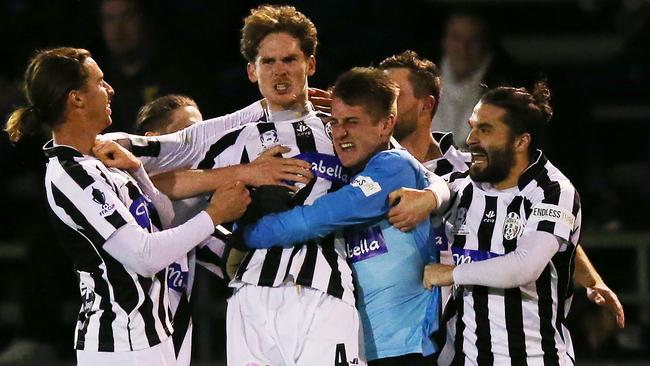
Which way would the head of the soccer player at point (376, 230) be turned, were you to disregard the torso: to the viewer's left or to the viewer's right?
to the viewer's left

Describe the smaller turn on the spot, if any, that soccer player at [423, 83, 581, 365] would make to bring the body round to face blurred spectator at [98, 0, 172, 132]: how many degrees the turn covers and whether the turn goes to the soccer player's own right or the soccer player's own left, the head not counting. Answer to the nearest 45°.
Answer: approximately 90° to the soccer player's own right

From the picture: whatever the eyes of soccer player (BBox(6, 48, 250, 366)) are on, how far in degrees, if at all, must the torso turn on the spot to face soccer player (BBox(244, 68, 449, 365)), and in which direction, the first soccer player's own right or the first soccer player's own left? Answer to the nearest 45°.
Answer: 0° — they already face them

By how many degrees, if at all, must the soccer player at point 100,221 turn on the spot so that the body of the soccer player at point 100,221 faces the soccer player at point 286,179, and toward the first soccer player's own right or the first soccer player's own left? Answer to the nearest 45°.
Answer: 0° — they already face them

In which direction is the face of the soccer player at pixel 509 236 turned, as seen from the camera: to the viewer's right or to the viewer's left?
to the viewer's left

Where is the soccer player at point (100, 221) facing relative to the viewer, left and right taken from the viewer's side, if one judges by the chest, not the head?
facing to the right of the viewer

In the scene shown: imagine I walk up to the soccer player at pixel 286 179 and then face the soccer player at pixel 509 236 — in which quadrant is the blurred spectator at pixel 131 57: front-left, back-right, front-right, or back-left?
back-left

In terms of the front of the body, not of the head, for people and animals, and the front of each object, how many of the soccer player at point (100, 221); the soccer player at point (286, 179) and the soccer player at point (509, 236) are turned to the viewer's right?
1

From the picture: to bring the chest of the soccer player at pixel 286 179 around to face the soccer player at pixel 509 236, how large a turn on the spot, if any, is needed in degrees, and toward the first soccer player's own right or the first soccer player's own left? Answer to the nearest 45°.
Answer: approximately 90° to the first soccer player's own left

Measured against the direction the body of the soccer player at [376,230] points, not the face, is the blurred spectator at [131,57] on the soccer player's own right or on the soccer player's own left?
on the soccer player's own right

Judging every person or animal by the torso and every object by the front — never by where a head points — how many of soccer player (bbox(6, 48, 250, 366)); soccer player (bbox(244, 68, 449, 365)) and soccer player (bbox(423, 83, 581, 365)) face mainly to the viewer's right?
1
